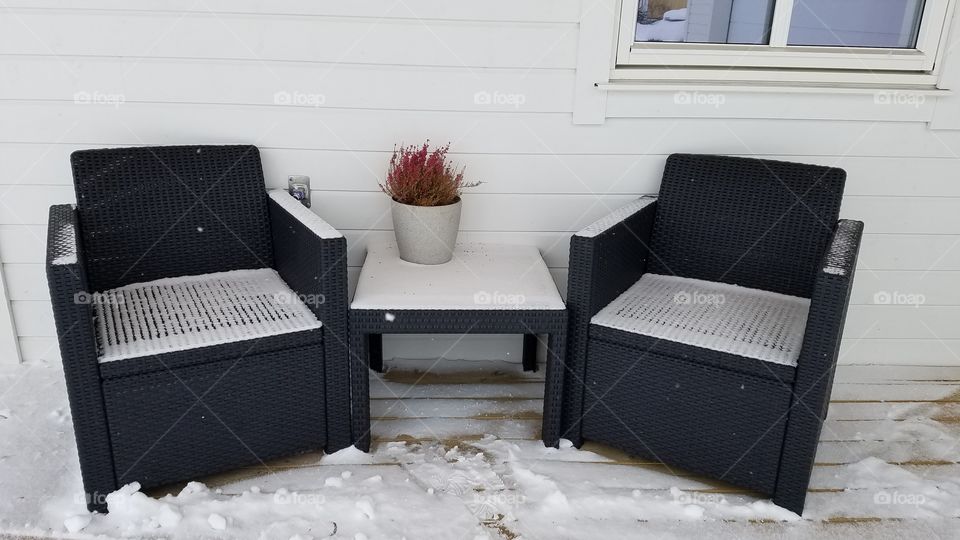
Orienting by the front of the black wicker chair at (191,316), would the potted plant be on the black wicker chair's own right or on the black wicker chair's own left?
on the black wicker chair's own left

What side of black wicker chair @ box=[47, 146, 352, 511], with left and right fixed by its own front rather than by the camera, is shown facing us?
front

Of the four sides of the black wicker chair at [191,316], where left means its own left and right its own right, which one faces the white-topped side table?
left

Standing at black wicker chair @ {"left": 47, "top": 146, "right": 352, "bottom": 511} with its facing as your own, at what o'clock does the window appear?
The window is roughly at 9 o'clock from the black wicker chair.

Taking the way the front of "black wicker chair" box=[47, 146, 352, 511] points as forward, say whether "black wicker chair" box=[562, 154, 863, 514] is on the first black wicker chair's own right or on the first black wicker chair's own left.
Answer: on the first black wicker chair's own left
